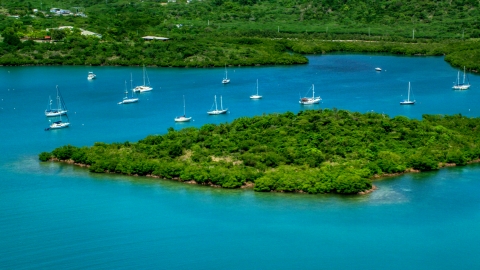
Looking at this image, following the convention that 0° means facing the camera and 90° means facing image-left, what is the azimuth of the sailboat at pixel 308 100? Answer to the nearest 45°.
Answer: approximately 270°

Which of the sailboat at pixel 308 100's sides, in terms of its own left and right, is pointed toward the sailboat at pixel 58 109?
back

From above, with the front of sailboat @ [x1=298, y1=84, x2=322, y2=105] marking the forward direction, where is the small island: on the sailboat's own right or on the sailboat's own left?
on the sailboat's own right

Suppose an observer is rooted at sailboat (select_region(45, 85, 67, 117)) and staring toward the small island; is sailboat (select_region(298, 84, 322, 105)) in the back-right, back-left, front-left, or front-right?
front-left

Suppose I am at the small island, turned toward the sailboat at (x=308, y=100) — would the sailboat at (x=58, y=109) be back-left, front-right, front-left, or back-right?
front-left

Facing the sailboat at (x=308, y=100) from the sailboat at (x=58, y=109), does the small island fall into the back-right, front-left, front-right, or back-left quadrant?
front-right
